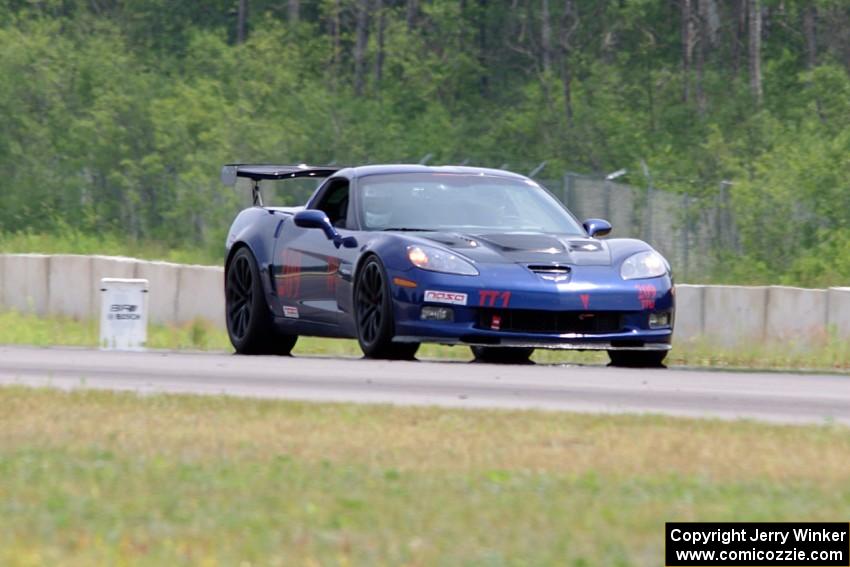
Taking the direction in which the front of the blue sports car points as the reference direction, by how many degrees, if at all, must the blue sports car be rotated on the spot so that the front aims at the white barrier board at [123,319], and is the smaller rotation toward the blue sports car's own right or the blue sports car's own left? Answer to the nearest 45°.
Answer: approximately 180°

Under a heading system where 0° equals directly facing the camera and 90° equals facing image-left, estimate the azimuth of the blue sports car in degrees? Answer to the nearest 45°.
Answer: approximately 315°

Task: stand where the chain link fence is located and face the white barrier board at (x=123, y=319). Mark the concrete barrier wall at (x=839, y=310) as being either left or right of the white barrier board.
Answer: left

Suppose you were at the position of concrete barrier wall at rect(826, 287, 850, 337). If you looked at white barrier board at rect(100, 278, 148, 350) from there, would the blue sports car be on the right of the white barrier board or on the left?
left

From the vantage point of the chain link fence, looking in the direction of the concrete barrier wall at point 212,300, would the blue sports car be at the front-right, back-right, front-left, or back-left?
front-left

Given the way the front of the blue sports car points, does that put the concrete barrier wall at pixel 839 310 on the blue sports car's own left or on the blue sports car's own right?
on the blue sports car's own left

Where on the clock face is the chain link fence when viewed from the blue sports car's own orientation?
The chain link fence is roughly at 8 o'clock from the blue sports car.
